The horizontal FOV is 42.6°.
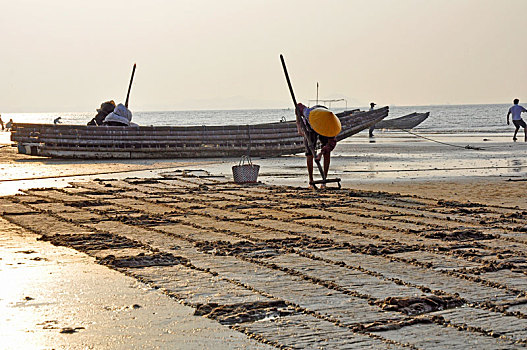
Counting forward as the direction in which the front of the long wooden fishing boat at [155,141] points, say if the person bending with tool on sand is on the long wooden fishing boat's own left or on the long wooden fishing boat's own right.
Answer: on the long wooden fishing boat's own right

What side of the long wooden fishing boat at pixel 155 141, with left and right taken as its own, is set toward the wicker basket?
right

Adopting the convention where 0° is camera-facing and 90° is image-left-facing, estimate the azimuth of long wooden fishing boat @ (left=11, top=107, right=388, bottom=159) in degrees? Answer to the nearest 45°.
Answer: approximately 270°

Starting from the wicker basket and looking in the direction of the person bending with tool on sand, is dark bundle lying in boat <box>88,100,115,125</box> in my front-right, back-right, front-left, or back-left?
back-left
